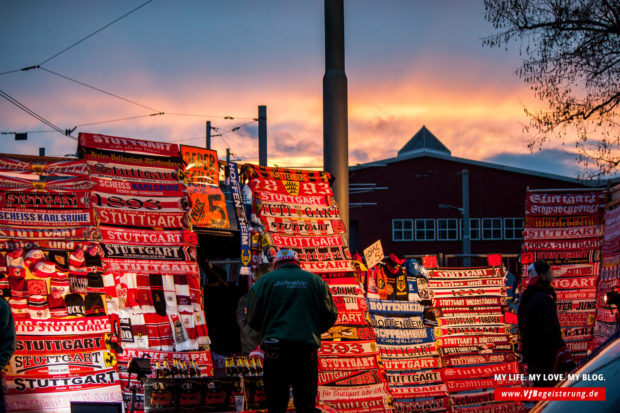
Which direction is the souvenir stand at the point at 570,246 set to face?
toward the camera

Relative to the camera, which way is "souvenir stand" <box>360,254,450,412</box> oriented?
toward the camera

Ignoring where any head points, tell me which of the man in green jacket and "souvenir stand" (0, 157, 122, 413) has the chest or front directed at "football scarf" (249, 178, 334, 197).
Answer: the man in green jacket

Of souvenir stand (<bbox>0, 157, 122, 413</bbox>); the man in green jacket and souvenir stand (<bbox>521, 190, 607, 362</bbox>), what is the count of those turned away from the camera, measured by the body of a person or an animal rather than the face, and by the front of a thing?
1

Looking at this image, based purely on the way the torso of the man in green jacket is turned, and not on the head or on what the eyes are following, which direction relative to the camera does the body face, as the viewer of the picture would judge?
away from the camera

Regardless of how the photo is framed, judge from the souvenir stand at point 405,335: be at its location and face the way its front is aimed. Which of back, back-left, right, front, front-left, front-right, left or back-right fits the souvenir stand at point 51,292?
front-right

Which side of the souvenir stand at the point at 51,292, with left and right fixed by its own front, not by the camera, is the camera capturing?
front

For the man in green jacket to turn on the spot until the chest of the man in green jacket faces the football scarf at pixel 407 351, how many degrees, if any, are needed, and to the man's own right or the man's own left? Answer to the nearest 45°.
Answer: approximately 45° to the man's own right

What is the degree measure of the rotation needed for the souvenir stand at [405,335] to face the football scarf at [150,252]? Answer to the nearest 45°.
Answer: approximately 45° to its right

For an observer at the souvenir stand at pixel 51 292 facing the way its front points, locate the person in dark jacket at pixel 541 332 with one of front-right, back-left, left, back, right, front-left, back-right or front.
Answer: left

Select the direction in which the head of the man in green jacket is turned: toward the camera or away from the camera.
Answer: away from the camera

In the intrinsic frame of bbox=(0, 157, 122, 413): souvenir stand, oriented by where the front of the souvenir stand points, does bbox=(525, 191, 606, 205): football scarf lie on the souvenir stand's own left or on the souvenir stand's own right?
on the souvenir stand's own left
